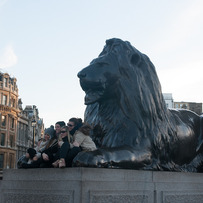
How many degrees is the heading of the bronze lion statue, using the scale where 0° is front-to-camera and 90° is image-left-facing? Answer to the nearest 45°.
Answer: approximately 90°
